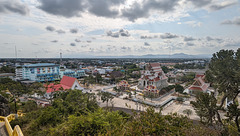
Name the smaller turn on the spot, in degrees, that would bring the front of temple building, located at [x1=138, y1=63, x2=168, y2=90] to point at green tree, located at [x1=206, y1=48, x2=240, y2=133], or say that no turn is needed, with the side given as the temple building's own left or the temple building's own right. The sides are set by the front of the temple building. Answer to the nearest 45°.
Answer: approximately 45° to the temple building's own left

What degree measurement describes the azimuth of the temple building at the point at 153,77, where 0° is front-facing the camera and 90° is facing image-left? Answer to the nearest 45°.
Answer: approximately 45°

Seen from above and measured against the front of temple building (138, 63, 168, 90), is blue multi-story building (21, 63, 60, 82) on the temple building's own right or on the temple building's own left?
on the temple building's own right
